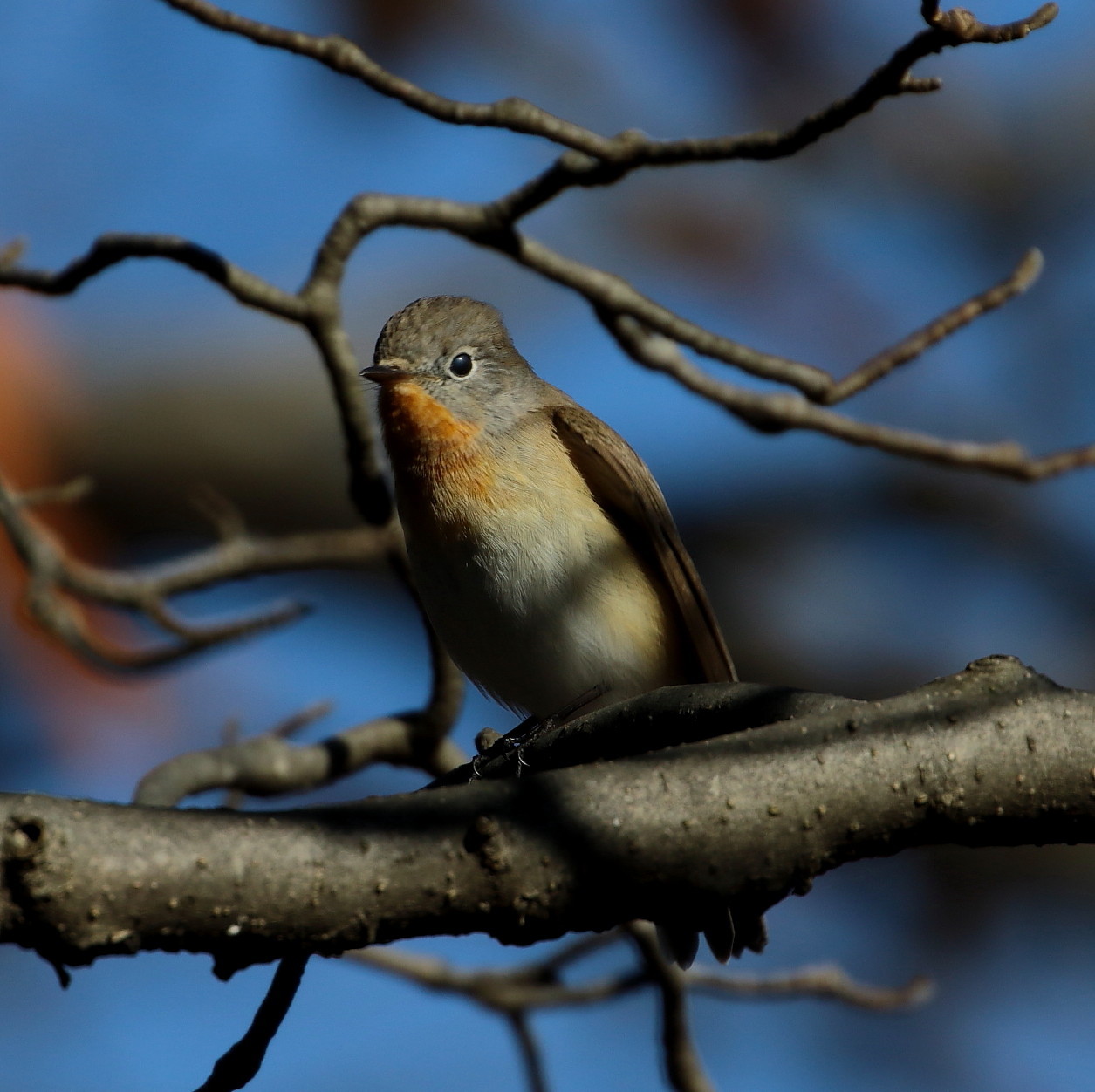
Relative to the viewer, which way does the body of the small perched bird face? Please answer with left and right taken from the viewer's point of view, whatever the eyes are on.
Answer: facing the viewer and to the left of the viewer

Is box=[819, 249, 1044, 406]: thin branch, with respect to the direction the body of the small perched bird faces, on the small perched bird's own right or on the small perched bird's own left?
on the small perched bird's own left

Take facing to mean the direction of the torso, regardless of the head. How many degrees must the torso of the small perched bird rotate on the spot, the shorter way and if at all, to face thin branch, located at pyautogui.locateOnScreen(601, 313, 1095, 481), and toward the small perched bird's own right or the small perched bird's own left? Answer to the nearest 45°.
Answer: approximately 135° to the small perched bird's own left

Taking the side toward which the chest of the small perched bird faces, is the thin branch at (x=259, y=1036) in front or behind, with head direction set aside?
in front
